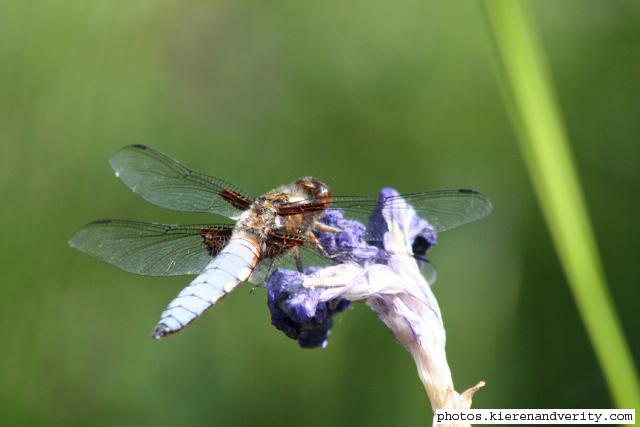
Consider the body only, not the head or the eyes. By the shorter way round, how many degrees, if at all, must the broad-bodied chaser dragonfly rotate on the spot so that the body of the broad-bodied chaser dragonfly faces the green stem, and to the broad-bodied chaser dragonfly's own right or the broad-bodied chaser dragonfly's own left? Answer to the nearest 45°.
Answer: approximately 45° to the broad-bodied chaser dragonfly's own right

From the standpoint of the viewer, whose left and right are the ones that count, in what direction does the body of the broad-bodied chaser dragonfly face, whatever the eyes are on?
facing away from the viewer and to the right of the viewer
